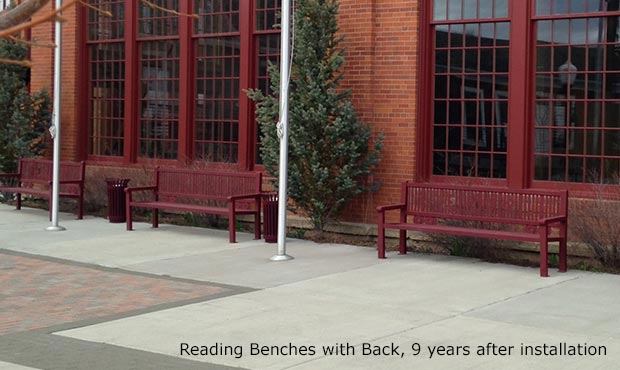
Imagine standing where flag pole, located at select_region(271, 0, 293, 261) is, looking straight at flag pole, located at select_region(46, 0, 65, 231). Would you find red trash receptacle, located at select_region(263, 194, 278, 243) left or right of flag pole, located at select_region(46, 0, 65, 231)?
right

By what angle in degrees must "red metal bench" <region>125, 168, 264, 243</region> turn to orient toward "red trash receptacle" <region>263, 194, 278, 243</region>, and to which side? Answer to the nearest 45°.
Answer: approximately 90° to its left

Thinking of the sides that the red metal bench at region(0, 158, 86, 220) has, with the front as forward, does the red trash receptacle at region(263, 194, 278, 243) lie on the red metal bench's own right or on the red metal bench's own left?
on the red metal bench's own left

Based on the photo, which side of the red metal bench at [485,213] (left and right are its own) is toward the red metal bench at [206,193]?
right

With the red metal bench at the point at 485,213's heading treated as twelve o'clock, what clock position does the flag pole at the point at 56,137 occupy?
The flag pole is roughly at 2 o'clock from the red metal bench.

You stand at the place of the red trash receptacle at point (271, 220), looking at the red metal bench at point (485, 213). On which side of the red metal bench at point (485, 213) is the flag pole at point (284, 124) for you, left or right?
right
